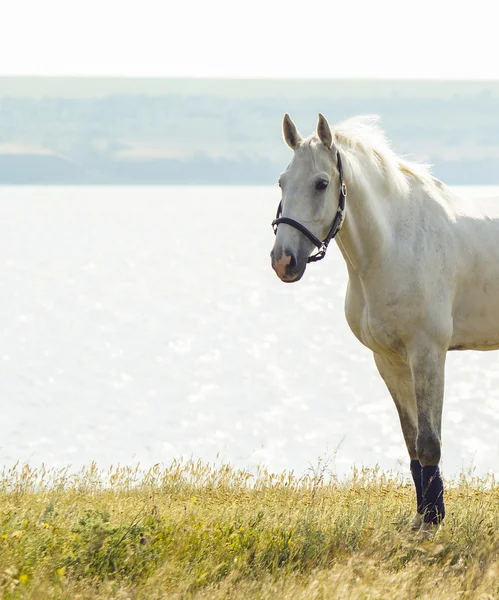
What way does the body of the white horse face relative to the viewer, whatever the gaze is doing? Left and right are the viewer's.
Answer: facing the viewer and to the left of the viewer
